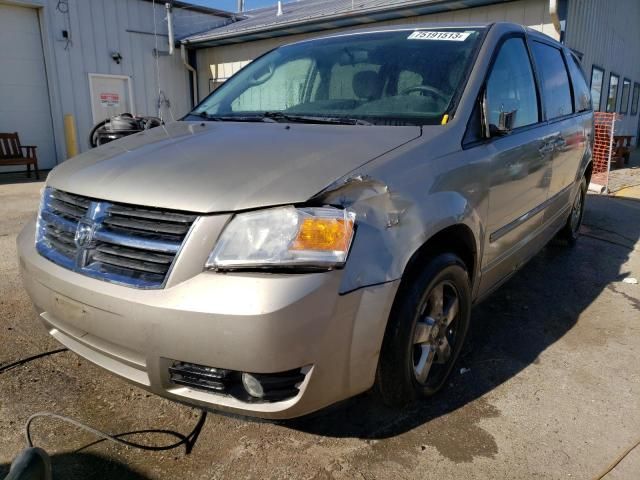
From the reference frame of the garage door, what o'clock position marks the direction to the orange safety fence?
The orange safety fence is roughly at 10 o'clock from the garage door.

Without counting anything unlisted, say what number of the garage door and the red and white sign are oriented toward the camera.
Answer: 2

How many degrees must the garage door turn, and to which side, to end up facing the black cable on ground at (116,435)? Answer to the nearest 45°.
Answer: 0° — it already faces it

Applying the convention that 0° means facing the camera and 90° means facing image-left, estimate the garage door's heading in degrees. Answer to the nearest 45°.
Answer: approximately 0°

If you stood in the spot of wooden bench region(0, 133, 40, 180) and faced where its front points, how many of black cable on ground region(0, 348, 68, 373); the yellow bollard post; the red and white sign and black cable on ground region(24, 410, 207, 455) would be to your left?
2

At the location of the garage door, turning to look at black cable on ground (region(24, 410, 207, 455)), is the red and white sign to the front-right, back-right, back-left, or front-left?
back-left

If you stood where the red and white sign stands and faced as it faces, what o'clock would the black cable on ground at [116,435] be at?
The black cable on ground is roughly at 12 o'clock from the red and white sign.

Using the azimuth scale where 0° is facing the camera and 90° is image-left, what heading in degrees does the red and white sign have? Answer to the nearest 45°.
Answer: approximately 0°
